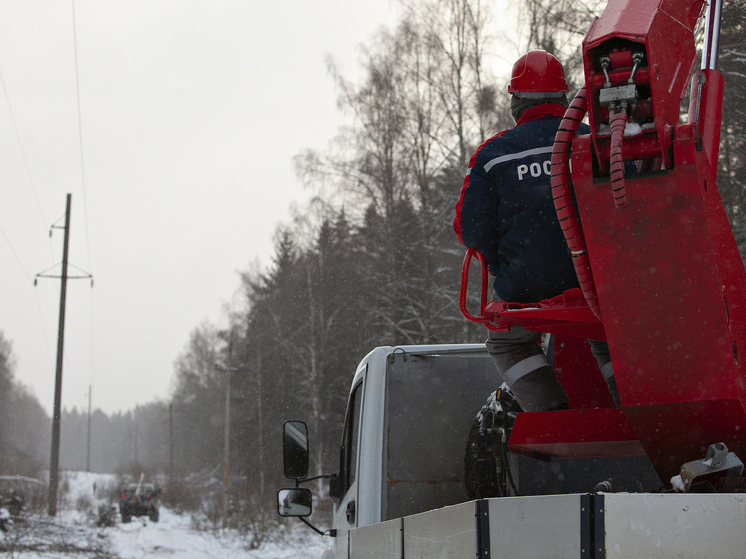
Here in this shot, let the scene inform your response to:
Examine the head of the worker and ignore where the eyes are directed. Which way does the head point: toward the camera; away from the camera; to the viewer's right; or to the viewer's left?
away from the camera

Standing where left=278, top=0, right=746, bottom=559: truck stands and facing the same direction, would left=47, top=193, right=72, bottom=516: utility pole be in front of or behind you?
in front

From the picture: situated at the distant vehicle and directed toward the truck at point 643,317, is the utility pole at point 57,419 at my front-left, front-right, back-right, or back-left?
front-right

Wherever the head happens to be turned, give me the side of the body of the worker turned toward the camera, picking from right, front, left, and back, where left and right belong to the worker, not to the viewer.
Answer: back

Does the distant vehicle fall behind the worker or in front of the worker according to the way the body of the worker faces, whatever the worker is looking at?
in front

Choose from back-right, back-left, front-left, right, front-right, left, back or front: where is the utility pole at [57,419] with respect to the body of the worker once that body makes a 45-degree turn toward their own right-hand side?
left

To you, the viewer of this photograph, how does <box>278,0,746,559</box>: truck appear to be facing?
facing away from the viewer and to the left of the viewer

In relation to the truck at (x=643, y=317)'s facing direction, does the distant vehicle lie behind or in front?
in front
